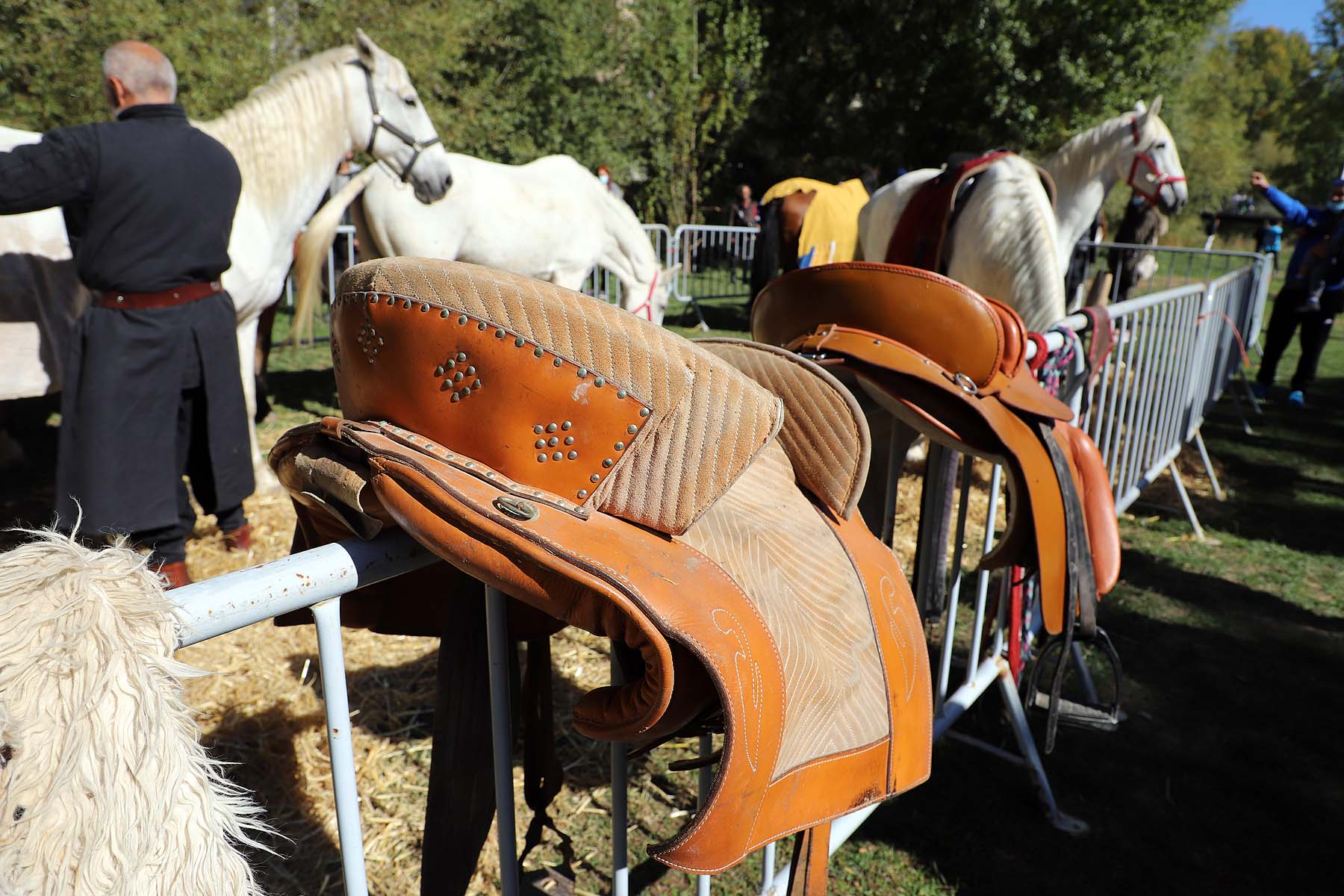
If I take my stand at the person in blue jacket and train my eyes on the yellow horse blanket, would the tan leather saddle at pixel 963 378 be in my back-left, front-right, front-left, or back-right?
front-left

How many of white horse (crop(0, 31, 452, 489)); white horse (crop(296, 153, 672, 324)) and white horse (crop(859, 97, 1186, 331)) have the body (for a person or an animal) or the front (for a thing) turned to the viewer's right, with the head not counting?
3

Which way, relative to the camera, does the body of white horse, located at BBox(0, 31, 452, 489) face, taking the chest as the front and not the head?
to the viewer's right

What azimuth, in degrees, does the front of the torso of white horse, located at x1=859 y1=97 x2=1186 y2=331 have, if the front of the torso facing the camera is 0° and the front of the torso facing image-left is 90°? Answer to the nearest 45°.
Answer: approximately 270°

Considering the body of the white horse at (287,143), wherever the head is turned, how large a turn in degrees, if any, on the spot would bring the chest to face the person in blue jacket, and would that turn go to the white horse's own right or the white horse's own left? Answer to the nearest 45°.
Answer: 0° — it already faces them

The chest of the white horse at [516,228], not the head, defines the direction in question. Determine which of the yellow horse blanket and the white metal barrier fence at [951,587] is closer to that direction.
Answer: the yellow horse blanket

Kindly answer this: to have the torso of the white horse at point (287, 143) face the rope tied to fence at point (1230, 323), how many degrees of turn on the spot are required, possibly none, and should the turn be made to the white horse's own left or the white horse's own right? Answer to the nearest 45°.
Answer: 0° — it already faces it

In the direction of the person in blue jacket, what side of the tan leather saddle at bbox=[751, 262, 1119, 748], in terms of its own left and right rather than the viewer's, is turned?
front

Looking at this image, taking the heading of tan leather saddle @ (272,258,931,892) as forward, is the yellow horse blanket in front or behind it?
in front

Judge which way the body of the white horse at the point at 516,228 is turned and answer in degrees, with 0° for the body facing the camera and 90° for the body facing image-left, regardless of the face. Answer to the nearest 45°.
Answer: approximately 270°

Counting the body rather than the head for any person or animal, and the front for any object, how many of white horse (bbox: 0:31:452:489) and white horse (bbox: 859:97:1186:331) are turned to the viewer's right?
2

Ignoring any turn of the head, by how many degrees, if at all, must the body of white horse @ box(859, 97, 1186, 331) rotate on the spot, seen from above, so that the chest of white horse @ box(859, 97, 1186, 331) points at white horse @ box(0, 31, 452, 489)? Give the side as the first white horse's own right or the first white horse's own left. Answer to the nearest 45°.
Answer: approximately 135° to the first white horse's own right

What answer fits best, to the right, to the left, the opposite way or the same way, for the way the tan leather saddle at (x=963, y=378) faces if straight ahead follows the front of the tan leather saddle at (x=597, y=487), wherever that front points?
the same way

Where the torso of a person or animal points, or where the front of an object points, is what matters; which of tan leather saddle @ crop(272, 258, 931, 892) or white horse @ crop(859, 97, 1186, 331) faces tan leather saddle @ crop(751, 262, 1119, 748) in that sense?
tan leather saddle @ crop(272, 258, 931, 892)

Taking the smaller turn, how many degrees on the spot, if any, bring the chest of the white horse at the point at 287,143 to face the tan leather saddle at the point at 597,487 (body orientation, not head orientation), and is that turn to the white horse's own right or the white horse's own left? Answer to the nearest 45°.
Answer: approximately 90° to the white horse's own right

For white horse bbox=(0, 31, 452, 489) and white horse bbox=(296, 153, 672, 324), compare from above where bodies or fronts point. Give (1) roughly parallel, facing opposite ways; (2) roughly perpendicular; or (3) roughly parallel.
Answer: roughly parallel

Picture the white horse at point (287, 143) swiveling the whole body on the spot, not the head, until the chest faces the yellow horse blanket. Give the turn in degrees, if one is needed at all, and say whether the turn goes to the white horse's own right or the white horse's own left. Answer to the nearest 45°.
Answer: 0° — it already faces it
